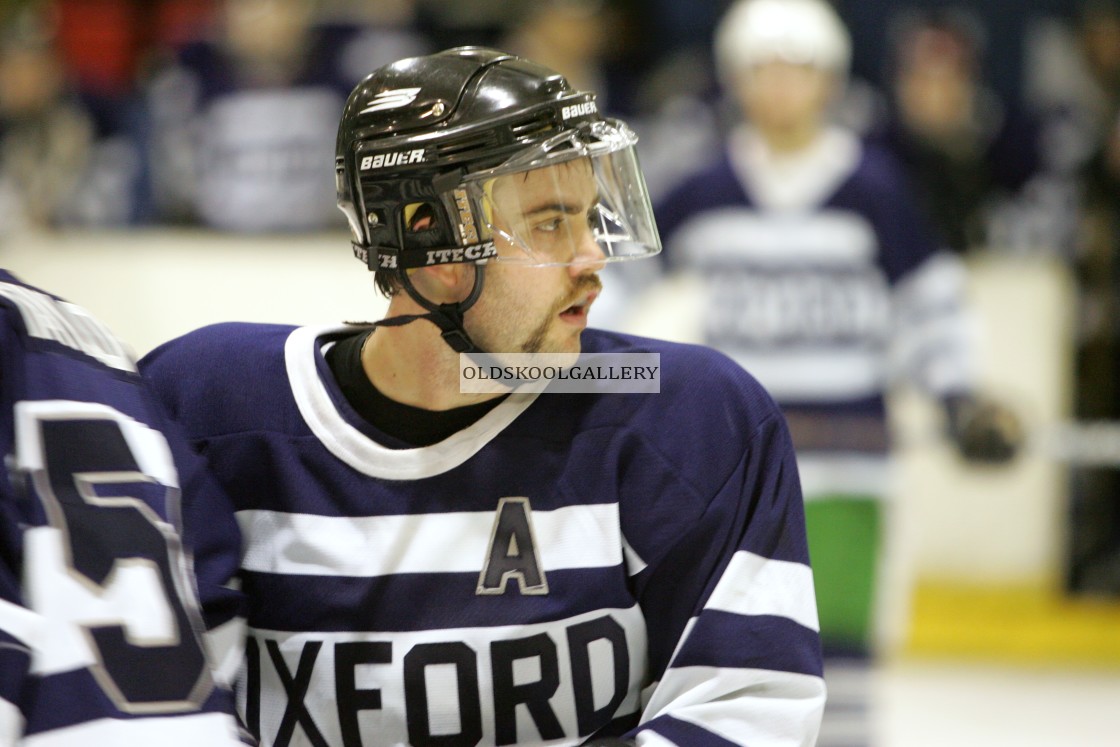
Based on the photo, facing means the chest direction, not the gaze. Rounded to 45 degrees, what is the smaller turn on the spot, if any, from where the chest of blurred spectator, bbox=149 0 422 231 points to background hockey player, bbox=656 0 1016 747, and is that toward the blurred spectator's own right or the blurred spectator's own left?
approximately 45° to the blurred spectator's own left

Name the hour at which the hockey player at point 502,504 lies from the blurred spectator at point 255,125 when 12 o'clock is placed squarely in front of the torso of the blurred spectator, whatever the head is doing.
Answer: The hockey player is roughly at 12 o'clock from the blurred spectator.

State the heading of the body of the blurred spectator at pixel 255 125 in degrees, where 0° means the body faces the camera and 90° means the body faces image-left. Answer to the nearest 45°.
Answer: approximately 0°

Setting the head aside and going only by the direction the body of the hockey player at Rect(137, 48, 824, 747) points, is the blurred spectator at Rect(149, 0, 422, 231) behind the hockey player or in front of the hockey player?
behind

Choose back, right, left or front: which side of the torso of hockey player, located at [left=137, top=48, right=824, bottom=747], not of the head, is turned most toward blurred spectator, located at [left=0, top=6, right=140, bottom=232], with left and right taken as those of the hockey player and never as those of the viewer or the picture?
back

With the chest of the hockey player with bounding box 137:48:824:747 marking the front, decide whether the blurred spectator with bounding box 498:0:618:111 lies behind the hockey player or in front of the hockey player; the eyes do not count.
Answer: behind

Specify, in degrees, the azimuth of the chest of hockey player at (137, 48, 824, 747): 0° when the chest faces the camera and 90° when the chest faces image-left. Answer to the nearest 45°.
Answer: approximately 0°

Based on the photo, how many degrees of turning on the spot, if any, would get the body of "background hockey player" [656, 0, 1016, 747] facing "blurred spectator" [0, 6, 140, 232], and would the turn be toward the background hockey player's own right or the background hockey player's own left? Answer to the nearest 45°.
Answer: approximately 135° to the background hockey player's own right

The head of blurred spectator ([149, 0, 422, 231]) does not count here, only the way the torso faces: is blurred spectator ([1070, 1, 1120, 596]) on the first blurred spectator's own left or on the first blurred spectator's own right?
on the first blurred spectator's own left
